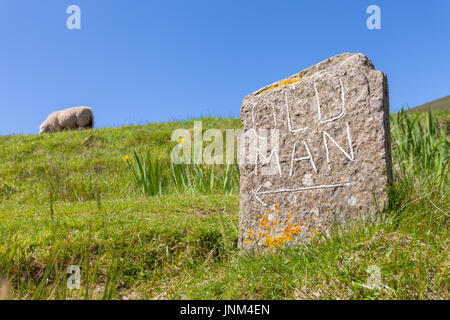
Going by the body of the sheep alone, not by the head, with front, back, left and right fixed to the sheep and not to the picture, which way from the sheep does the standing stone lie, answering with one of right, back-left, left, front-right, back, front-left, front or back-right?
left

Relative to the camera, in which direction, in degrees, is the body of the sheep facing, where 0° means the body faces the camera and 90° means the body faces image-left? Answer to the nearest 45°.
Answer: approximately 90°
